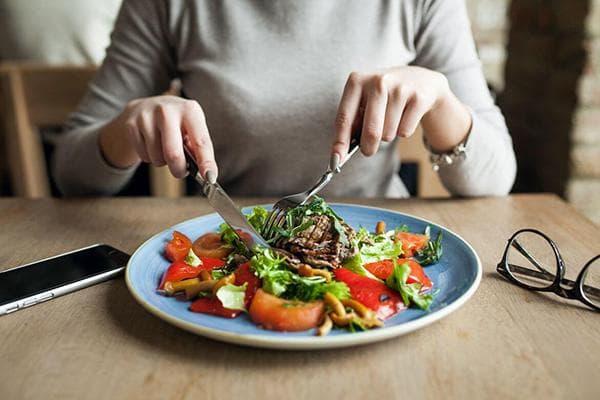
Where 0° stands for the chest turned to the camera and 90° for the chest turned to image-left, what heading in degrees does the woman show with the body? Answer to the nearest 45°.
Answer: approximately 0°

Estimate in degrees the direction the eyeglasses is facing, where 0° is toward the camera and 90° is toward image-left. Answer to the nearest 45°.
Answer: approximately 45°

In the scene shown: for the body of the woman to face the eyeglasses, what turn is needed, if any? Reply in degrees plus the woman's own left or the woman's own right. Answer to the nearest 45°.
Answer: approximately 45° to the woman's own left

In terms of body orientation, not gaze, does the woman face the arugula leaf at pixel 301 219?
yes

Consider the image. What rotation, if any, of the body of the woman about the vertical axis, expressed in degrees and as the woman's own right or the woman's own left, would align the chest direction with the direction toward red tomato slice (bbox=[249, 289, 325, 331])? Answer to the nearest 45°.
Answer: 0° — they already face it

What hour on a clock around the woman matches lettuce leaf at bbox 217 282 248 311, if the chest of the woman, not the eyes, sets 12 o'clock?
The lettuce leaf is roughly at 12 o'clock from the woman.
